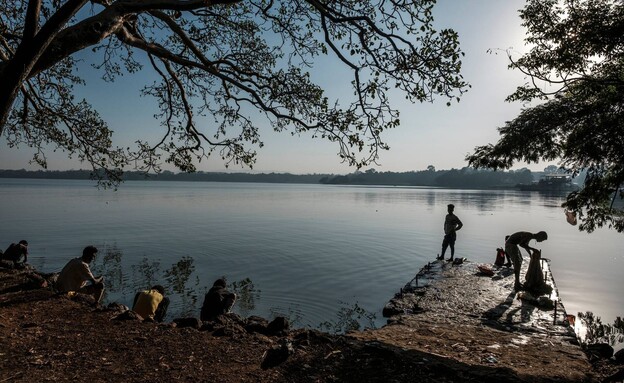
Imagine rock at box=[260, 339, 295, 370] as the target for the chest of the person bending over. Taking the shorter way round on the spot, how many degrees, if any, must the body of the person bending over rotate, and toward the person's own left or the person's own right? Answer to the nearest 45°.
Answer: approximately 90° to the person's own right

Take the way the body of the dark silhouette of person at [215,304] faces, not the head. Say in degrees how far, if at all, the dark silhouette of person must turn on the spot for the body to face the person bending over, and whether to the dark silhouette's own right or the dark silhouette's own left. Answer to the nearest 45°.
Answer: approximately 45° to the dark silhouette's own right

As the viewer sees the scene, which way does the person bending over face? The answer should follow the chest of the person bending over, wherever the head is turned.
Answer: to the viewer's right

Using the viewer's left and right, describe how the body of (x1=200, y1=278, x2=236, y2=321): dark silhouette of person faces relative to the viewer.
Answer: facing away from the viewer and to the right of the viewer

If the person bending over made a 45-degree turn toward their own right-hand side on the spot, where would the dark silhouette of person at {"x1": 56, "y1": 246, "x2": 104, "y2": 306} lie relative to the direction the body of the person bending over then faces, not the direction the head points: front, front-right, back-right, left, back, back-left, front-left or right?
right

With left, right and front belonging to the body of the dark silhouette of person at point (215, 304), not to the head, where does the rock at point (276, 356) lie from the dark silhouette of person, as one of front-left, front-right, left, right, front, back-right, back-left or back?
back-right

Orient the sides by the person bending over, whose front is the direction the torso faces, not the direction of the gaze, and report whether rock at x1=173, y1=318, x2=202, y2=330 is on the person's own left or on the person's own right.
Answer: on the person's own right

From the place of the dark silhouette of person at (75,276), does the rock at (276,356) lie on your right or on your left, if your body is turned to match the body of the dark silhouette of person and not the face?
on your right

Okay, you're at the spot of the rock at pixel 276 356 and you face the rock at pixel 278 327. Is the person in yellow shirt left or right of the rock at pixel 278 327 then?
left

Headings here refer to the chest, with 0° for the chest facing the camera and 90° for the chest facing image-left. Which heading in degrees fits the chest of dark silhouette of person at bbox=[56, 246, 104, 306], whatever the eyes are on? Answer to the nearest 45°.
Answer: approximately 270°

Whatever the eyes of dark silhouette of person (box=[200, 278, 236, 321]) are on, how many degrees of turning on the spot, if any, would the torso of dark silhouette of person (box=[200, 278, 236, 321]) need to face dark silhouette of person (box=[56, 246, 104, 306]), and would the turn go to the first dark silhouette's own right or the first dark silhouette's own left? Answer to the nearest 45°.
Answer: approximately 135° to the first dark silhouette's own left

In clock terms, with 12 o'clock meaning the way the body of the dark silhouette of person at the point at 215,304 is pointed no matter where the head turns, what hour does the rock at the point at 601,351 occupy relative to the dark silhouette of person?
The rock is roughly at 2 o'clock from the dark silhouette of person.
